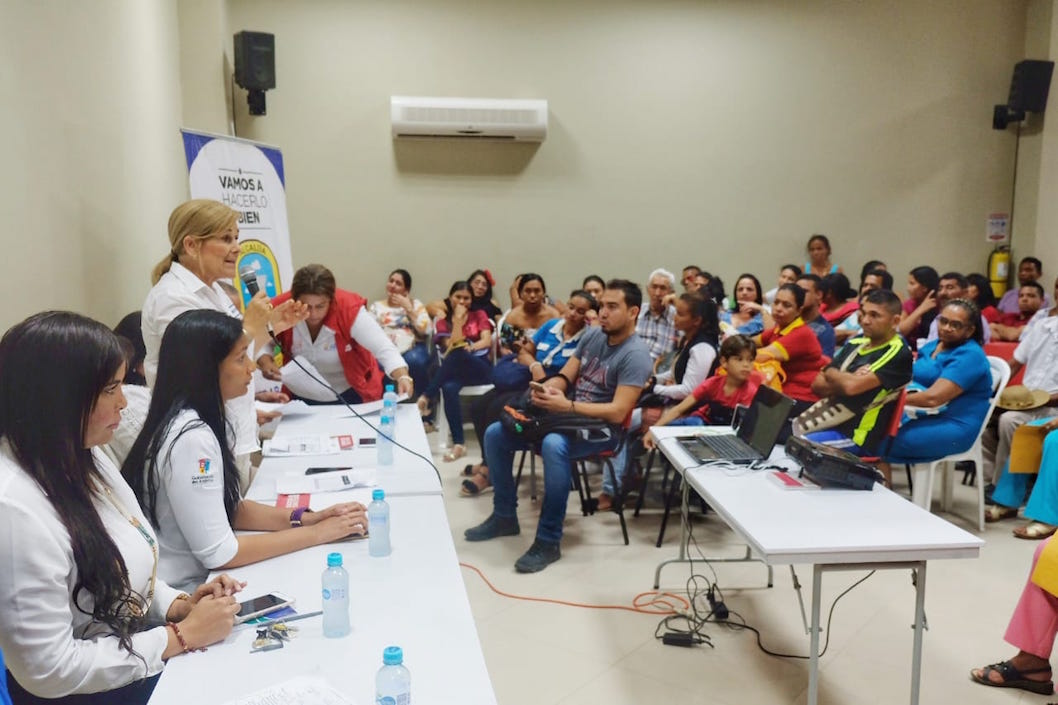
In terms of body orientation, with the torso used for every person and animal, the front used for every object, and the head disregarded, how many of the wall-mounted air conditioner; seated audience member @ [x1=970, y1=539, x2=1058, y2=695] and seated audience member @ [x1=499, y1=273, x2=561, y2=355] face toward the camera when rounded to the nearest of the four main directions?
2

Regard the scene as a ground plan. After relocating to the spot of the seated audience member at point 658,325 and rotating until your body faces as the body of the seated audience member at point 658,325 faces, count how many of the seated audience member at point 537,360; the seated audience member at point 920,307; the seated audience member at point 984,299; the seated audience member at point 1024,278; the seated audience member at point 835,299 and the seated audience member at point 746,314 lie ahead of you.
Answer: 1

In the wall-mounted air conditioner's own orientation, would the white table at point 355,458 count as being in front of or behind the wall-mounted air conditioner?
in front

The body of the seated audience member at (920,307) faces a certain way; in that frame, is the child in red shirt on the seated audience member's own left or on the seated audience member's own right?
on the seated audience member's own left

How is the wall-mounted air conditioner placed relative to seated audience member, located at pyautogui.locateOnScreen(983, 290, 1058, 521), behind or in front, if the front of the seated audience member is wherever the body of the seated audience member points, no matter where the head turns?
in front

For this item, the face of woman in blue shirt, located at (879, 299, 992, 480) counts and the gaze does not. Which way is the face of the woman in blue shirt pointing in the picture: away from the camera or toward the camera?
toward the camera

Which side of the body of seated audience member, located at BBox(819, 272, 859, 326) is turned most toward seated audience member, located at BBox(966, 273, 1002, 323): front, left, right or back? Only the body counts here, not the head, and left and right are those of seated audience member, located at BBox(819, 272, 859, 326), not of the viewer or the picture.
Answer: back

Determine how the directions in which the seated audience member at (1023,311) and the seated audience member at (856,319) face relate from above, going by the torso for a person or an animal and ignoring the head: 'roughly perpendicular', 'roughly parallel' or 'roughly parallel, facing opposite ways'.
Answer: roughly parallel

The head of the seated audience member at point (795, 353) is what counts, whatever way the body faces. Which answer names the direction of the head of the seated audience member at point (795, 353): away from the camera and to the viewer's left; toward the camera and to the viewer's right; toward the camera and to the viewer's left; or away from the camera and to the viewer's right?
toward the camera and to the viewer's left

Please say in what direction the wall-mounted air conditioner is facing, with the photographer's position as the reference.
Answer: facing the viewer

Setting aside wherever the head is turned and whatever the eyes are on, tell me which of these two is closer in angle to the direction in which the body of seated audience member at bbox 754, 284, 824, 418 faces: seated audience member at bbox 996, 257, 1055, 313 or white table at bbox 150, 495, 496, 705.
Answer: the white table

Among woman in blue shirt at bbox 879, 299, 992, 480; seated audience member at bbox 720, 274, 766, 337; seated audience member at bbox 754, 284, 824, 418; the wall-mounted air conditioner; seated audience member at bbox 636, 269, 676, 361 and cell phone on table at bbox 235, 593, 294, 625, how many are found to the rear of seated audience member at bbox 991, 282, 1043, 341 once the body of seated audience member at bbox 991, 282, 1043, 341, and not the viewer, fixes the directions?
0

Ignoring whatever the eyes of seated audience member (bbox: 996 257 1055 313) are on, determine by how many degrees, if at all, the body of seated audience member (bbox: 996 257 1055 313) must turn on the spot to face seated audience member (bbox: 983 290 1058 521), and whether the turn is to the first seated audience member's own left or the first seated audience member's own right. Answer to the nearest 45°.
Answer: approximately 45° to the first seated audience member's own left

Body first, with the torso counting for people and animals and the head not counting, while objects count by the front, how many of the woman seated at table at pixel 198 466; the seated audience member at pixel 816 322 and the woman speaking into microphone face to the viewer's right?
2

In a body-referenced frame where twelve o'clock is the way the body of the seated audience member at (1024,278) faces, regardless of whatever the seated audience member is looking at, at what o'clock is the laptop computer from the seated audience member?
The laptop computer is roughly at 11 o'clock from the seated audience member.

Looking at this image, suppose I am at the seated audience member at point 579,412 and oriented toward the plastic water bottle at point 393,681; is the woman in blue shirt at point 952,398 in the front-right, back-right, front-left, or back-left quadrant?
back-left

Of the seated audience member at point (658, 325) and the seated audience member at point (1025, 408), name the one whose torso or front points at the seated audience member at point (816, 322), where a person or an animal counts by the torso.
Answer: the seated audience member at point (1025, 408)

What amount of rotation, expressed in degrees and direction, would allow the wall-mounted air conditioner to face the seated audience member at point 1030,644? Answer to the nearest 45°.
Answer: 0° — it already faces them

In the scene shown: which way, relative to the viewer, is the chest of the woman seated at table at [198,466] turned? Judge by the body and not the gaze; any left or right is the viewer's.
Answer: facing to the right of the viewer

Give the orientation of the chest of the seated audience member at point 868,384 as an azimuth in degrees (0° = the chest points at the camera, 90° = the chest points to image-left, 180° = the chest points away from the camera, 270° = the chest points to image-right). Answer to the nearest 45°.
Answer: approximately 45°

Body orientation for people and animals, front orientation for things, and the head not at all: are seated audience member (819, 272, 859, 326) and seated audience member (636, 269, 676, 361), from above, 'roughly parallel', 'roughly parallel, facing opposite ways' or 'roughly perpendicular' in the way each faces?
roughly parallel
